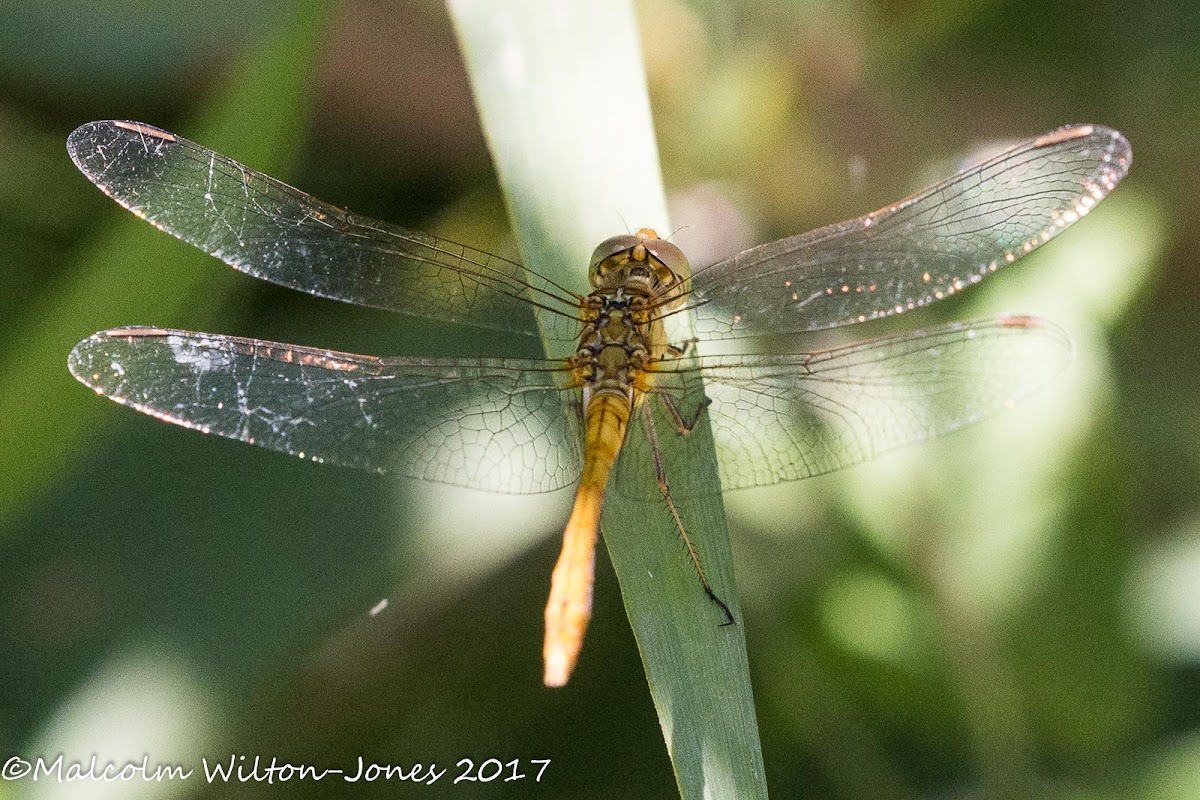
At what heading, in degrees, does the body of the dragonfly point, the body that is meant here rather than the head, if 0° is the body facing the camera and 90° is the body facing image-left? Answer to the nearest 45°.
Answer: approximately 180°
